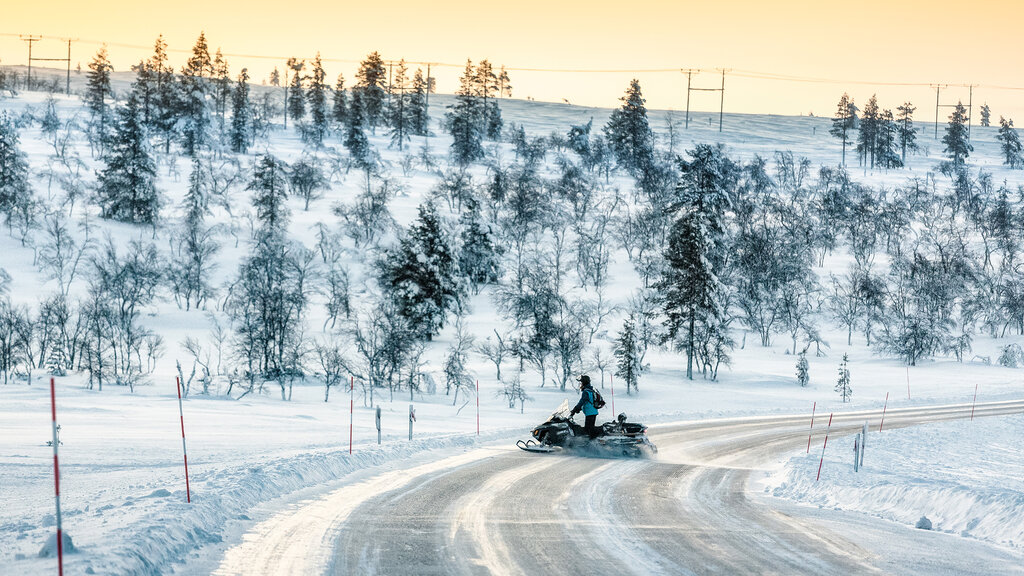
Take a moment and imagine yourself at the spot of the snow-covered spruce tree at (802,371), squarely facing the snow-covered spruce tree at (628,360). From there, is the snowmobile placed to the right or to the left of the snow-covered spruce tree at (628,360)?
left

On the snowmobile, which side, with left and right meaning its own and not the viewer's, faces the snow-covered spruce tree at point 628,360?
right

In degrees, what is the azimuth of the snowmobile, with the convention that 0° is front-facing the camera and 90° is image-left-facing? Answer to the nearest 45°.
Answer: approximately 90°

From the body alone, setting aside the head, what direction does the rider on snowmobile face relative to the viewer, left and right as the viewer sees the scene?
facing to the left of the viewer

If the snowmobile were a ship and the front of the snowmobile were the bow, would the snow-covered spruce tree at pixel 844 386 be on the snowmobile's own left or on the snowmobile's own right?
on the snowmobile's own right

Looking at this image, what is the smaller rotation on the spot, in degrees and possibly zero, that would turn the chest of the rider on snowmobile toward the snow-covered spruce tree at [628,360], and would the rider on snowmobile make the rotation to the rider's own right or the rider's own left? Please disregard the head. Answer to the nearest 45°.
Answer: approximately 90° to the rider's own right

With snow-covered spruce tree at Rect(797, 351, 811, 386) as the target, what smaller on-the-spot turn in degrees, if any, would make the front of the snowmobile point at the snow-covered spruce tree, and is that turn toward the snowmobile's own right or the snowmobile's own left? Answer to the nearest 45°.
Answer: approximately 90° to the snowmobile's own right
